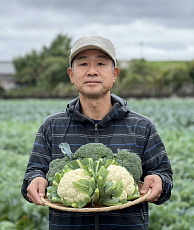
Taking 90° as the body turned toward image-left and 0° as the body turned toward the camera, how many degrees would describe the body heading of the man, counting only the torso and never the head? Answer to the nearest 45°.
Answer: approximately 0°
